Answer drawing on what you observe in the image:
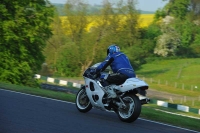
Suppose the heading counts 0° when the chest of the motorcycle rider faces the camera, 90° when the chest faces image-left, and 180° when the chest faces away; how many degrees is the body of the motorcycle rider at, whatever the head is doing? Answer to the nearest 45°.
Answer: approximately 90°

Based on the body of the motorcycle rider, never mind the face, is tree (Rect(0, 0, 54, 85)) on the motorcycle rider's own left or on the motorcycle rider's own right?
on the motorcycle rider's own right
